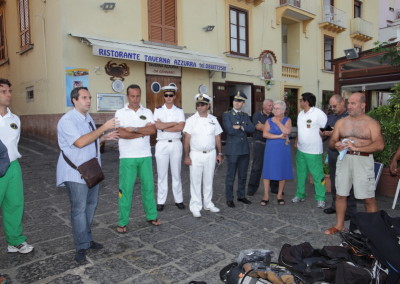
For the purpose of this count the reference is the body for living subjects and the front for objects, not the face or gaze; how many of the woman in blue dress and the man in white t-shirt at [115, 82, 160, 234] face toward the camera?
2

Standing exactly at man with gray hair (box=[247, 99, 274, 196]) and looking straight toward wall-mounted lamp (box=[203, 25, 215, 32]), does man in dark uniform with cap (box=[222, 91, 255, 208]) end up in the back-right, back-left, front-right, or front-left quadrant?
back-left

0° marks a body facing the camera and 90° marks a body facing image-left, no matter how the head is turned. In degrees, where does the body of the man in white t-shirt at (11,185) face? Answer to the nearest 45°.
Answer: approximately 315°

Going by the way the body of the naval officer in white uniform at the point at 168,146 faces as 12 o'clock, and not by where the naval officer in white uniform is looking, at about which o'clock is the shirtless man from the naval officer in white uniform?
The shirtless man is roughly at 10 o'clock from the naval officer in white uniform.

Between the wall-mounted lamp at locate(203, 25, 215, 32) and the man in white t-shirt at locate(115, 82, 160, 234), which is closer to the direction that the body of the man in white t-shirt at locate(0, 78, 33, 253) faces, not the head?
the man in white t-shirt

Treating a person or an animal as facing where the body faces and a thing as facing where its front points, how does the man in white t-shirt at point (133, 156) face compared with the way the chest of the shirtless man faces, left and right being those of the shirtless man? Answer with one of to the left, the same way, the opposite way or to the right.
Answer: to the left

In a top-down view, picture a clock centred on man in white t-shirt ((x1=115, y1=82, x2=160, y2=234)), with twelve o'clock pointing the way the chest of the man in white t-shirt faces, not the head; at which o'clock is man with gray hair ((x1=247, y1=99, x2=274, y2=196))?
The man with gray hair is roughly at 8 o'clock from the man in white t-shirt.

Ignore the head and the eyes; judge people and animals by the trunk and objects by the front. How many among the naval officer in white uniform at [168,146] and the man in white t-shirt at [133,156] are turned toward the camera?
2

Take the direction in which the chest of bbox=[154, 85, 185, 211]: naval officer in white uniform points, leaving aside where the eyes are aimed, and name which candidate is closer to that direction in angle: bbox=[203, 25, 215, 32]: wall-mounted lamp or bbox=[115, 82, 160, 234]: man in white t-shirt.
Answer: the man in white t-shirt

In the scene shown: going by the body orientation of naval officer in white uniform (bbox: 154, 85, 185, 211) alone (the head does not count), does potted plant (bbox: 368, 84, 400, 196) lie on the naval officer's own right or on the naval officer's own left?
on the naval officer's own left

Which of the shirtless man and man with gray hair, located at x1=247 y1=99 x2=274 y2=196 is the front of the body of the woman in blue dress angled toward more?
the shirtless man
